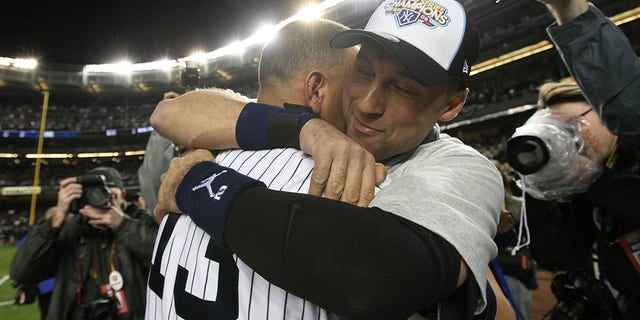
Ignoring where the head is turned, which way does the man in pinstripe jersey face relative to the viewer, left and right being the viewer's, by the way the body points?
facing away from the viewer and to the right of the viewer

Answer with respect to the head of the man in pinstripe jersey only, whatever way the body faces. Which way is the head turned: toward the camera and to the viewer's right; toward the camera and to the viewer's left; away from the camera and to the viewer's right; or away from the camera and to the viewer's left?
away from the camera and to the viewer's right

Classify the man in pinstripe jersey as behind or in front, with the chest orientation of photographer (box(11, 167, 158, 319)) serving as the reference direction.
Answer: in front

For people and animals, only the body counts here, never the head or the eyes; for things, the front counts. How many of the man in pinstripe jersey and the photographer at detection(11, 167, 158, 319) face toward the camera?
1

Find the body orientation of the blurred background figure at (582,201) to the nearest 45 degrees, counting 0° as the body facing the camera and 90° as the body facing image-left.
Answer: approximately 45°

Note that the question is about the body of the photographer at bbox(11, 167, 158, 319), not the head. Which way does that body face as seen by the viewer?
toward the camera

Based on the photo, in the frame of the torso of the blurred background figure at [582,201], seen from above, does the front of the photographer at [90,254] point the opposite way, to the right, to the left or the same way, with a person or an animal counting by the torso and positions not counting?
to the left

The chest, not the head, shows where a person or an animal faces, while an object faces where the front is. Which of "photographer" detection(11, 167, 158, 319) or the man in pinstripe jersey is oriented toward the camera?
the photographer
